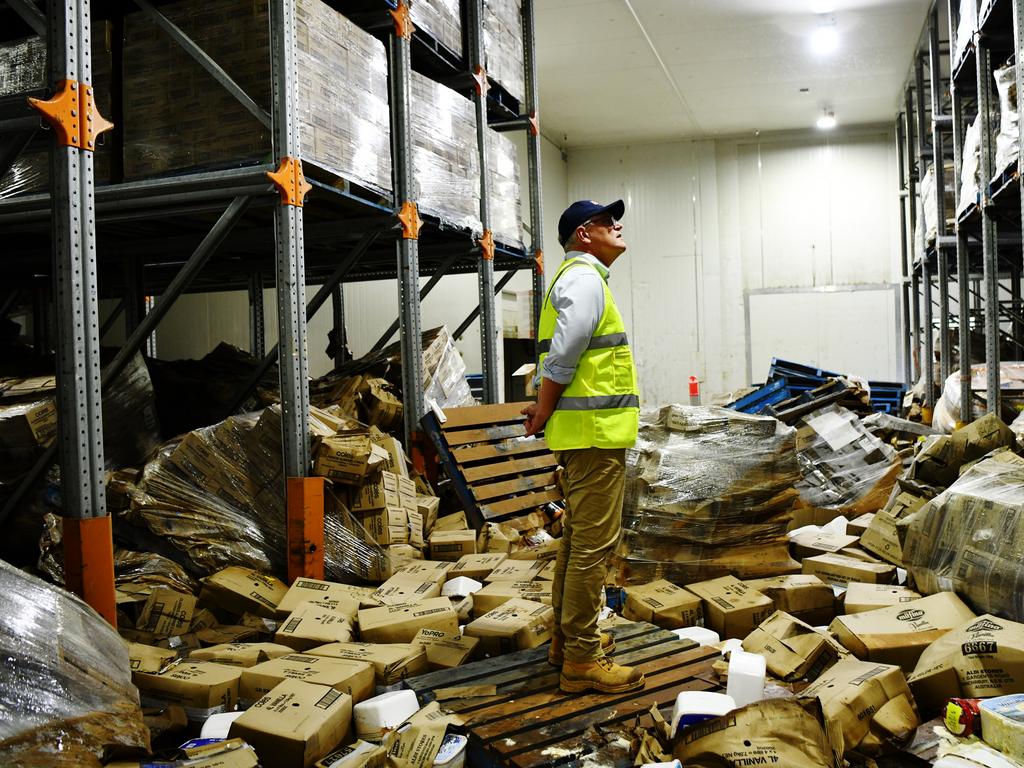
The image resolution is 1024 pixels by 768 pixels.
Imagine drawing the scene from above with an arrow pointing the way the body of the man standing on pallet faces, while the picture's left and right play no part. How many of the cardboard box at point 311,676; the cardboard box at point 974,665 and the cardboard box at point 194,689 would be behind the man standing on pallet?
2

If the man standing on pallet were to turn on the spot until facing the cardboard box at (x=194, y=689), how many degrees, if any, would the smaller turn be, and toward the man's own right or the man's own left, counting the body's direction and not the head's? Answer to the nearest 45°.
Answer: approximately 180°

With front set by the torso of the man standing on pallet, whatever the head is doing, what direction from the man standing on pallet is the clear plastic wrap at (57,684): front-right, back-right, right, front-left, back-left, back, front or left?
back-right

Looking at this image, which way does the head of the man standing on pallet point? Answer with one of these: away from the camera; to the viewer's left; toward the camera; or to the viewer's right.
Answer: to the viewer's right

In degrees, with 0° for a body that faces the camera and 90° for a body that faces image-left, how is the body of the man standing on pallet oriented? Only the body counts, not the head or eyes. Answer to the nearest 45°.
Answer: approximately 270°

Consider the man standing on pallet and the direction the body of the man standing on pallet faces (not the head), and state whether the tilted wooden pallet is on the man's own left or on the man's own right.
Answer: on the man's own left

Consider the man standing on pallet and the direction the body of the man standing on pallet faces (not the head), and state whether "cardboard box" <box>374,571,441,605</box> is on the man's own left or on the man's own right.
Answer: on the man's own left

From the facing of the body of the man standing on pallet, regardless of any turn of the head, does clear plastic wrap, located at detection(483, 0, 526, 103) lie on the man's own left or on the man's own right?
on the man's own left

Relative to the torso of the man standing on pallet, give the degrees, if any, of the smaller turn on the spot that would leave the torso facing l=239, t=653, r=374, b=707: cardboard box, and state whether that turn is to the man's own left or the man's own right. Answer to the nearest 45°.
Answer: approximately 180°
